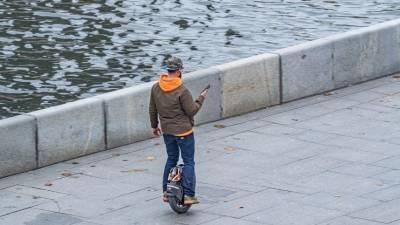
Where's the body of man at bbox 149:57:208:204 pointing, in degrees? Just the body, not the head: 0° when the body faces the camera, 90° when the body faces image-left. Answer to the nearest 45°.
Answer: approximately 225°

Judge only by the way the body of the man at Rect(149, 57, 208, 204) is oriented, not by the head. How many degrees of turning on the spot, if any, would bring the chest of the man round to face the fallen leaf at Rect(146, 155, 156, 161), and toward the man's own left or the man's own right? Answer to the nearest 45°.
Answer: approximately 45° to the man's own left
